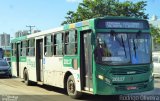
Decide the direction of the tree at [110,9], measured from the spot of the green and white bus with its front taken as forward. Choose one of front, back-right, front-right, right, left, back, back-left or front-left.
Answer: back-left

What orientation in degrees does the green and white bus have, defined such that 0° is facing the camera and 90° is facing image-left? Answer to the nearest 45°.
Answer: approximately 315°
